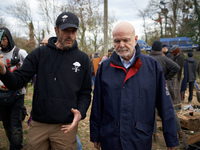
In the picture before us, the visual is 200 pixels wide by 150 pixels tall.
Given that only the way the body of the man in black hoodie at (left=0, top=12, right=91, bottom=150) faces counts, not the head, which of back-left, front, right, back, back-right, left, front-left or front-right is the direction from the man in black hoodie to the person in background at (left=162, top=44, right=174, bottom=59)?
back-left

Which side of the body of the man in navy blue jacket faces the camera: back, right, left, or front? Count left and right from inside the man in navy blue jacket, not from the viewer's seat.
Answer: front

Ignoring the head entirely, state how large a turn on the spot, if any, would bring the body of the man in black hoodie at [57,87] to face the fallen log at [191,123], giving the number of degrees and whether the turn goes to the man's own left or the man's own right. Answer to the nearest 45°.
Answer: approximately 135° to the man's own left

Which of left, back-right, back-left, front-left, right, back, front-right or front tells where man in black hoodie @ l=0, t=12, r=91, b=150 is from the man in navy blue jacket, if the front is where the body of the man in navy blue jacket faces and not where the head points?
right

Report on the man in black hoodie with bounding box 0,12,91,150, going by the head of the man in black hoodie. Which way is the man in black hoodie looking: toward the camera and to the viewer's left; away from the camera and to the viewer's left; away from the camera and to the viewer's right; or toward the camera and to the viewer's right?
toward the camera and to the viewer's right

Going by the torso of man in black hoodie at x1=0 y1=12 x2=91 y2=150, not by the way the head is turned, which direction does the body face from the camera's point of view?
toward the camera

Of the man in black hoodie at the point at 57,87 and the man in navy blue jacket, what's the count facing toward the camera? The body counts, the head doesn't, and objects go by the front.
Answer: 2
